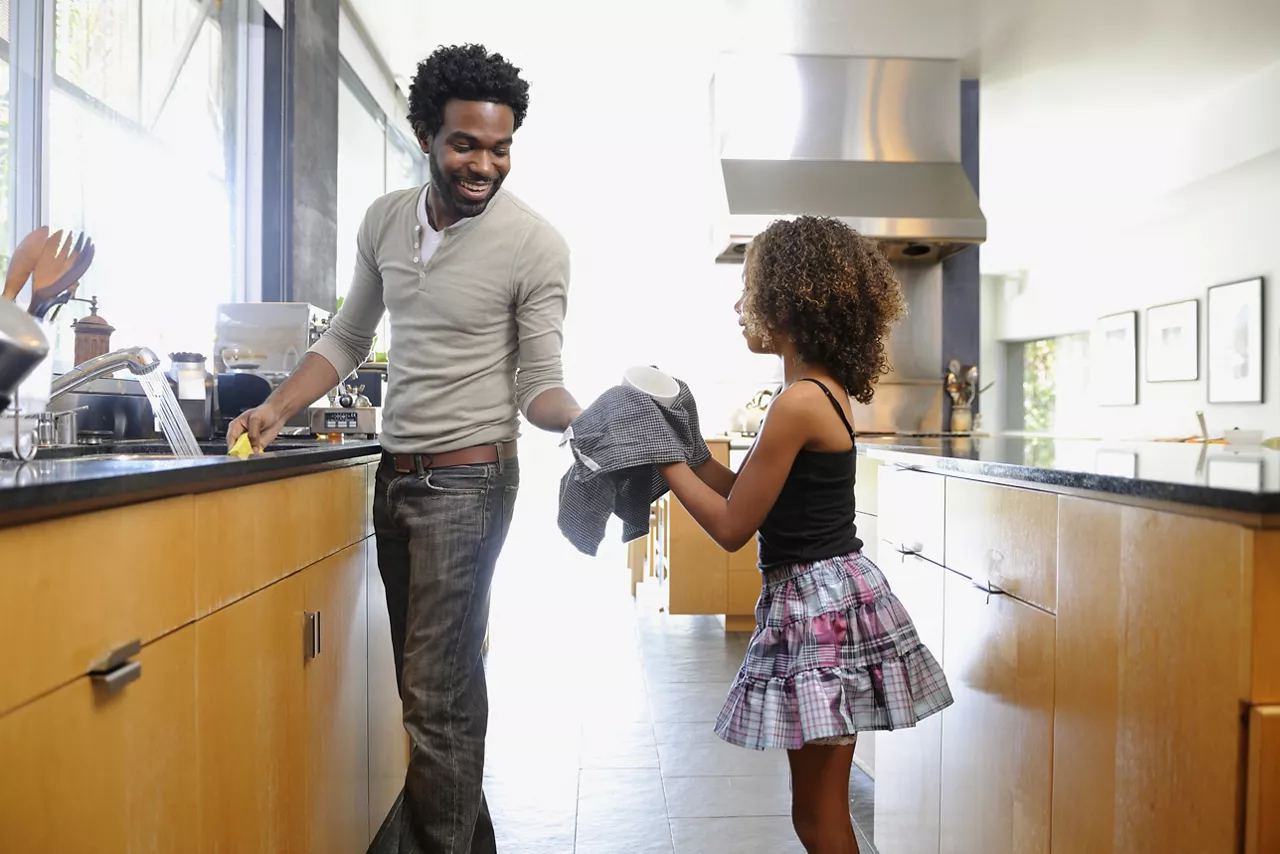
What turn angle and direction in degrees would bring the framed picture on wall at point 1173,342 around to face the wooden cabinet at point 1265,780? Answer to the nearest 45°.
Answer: approximately 45° to its left

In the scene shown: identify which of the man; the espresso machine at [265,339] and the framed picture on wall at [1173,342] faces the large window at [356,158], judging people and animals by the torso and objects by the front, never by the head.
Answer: the framed picture on wall

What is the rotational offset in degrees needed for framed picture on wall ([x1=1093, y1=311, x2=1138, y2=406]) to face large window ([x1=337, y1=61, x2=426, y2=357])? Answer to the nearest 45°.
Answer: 0° — it already faces it

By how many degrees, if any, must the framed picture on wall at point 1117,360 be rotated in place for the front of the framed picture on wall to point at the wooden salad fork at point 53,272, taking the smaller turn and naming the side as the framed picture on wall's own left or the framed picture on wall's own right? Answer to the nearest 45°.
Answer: approximately 45° to the framed picture on wall's own left

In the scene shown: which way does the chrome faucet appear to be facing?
to the viewer's right

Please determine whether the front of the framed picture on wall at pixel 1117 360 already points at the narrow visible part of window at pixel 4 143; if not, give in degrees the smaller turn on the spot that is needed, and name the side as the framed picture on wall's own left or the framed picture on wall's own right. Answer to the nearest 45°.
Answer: approximately 45° to the framed picture on wall's own left

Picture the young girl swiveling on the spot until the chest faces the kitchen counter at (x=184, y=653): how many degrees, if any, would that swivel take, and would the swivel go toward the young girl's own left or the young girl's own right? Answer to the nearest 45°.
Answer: approximately 45° to the young girl's own left

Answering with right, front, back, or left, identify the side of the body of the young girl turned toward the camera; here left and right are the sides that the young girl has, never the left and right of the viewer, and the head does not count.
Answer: left

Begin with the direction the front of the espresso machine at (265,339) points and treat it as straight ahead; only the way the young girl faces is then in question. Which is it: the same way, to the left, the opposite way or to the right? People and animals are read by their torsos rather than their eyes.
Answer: the opposite way

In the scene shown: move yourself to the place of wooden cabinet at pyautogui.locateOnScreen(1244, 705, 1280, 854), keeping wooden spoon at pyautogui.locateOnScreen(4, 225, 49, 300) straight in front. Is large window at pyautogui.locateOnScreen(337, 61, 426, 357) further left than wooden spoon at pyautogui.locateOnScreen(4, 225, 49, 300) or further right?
right

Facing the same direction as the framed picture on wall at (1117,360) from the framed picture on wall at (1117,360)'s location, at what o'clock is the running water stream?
The running water stream is roughly at 11 o'clock from the framed picture on wall.
